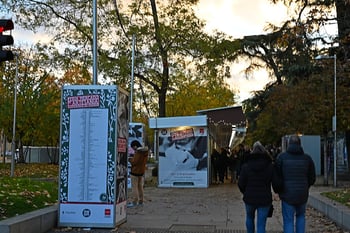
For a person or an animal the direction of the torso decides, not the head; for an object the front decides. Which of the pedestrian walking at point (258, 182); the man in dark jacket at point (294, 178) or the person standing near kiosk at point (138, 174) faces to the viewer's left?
the person standing near kiosk

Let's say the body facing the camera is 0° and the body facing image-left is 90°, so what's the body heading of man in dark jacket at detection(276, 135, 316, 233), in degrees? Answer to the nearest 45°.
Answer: approximately 180°

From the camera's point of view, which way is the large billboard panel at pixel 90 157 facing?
toward the camera

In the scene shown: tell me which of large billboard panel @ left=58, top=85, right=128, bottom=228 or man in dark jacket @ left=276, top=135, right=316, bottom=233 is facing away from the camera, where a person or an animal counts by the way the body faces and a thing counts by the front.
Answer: the man in dark jacket

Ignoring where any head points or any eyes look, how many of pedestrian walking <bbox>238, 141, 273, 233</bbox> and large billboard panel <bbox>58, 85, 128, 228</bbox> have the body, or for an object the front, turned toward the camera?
1

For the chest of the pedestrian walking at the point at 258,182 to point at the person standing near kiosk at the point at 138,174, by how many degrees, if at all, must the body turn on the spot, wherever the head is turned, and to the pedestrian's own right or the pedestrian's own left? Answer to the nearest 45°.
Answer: approximately 45° to the pedestrian's own left

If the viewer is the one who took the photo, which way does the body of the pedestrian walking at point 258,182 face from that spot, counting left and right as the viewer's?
facing away from the viewer

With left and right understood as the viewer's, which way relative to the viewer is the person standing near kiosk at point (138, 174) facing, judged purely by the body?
facing to the left of the viewer

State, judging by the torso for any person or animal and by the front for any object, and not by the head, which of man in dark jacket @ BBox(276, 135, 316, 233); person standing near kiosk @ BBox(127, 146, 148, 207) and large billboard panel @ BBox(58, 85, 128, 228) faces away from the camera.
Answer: the man in dark jacket

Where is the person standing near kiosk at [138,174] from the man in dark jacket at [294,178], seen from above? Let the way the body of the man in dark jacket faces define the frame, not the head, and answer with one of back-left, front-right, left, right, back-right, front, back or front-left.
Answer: front-left
